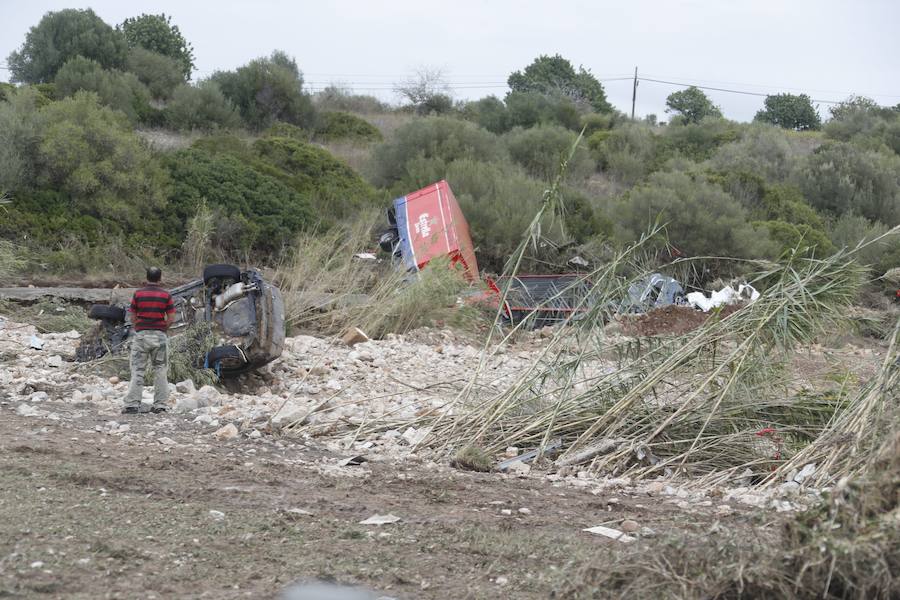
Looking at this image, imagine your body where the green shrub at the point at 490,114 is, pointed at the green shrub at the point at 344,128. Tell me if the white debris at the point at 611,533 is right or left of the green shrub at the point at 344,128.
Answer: left

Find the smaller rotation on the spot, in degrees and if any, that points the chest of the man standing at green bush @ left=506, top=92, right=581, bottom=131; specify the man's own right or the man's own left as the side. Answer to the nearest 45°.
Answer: approximately 45° to the man's own right

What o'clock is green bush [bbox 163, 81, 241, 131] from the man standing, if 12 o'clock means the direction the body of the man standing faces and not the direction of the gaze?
The green bush is roughly at 12 o'clock from the man standing.

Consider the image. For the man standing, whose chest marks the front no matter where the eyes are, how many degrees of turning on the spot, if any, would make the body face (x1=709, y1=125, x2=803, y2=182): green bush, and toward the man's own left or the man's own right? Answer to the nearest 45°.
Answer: approximately 45° to the man's own right

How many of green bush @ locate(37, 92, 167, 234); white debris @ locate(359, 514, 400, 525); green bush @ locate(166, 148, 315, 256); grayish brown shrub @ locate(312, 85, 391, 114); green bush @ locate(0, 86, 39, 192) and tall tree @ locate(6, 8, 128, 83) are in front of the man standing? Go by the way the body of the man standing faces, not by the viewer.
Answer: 5

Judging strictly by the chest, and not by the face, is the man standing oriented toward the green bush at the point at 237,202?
yes

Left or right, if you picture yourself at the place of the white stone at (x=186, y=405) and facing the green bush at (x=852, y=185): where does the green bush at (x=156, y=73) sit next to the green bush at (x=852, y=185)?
left

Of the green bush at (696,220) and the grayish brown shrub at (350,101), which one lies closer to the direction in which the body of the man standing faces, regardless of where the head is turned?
the grayish brown shrub

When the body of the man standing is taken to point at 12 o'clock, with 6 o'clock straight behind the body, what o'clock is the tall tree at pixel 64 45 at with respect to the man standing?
The tall tree is roughly at 12 o'clock from the man standing.

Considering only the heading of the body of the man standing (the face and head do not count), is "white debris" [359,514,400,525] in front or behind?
behind

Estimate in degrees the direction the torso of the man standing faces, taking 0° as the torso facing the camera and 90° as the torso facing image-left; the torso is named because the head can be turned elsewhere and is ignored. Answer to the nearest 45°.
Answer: approximately 180°
